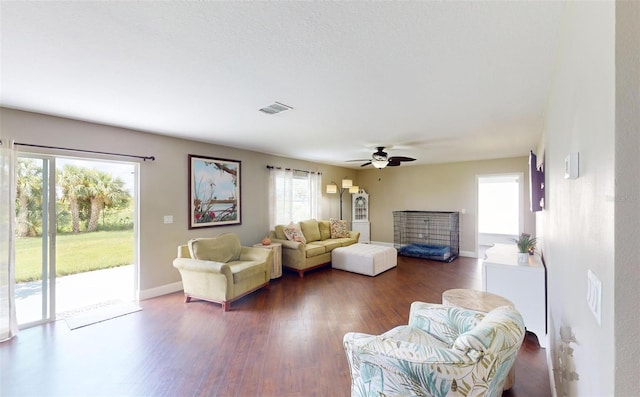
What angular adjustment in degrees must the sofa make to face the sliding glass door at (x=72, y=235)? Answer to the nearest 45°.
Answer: approximately 90° to its right

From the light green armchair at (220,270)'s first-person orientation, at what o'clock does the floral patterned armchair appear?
The floral patterned armchair is roughly at 1 o'clock from the light green armchair.

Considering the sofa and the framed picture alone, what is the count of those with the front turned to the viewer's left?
0

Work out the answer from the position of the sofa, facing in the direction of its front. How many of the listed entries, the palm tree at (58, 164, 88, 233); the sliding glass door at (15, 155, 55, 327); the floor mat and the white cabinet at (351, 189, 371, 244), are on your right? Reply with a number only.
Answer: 3

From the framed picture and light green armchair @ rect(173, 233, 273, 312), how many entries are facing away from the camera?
0

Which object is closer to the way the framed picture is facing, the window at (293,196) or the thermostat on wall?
the thermostat on wall

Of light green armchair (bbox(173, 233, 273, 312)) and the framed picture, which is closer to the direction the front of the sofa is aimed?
the light green armchair

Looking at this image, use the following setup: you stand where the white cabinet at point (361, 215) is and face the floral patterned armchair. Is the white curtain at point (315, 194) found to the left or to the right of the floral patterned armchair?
right

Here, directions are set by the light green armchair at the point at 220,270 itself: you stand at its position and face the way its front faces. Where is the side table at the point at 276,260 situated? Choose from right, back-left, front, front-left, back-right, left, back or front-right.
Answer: left

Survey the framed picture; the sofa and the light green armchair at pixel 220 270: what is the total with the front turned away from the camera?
0

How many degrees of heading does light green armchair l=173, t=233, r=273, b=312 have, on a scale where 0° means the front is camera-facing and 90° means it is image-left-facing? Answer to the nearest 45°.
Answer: approximately 315°

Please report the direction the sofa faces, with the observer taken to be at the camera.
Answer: facing the viewer and to the right of the viewer
